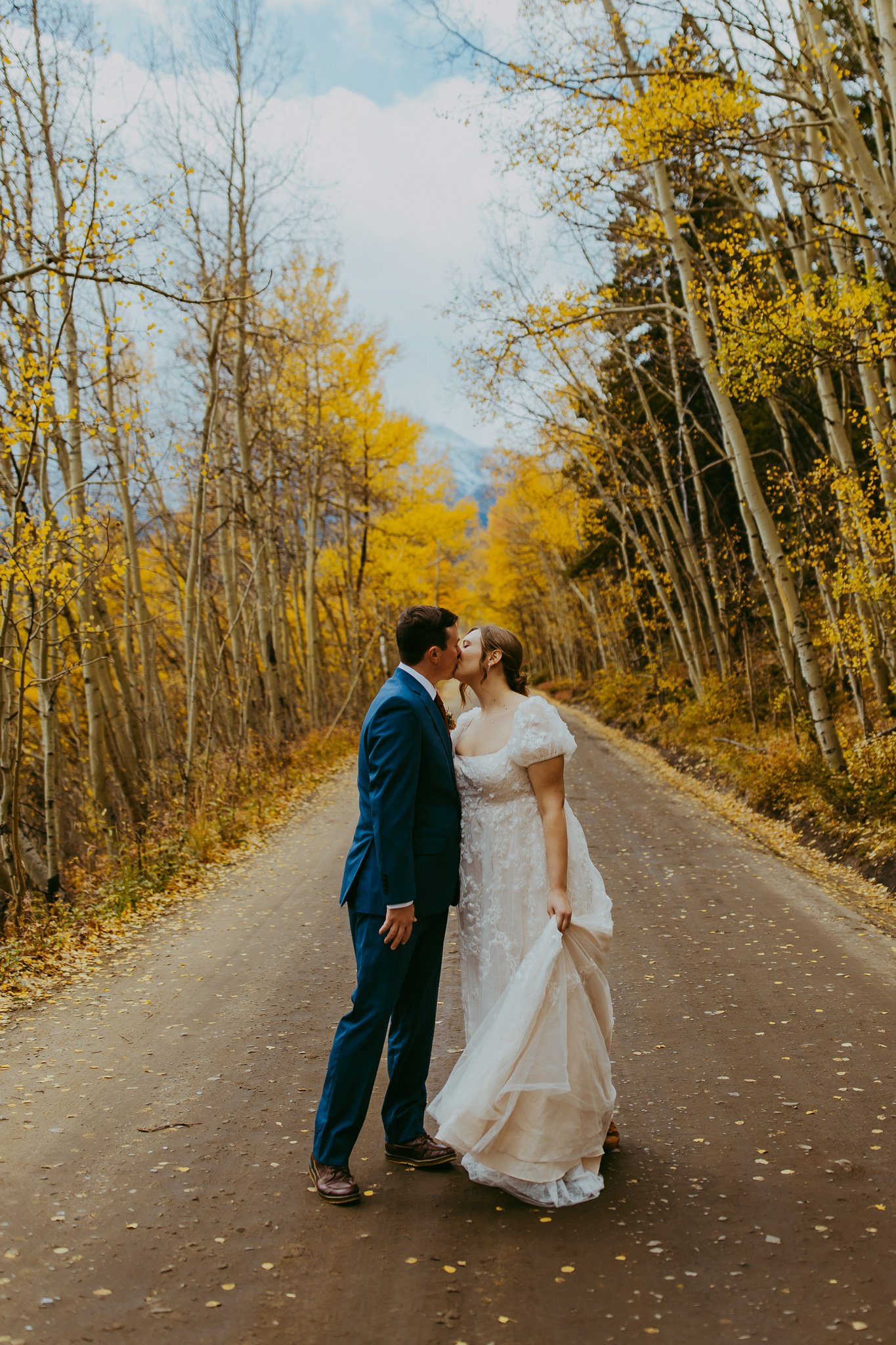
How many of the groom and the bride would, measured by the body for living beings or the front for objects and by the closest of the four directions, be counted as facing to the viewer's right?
1

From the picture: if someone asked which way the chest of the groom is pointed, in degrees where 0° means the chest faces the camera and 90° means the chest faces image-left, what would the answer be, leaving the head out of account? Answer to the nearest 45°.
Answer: approximately 270°

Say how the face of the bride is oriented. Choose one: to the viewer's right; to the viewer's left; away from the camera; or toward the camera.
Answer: to the viewer's left

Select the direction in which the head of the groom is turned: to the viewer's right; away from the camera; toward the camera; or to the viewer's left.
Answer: to the viewer's right

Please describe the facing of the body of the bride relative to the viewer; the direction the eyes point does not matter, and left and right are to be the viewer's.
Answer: facing the viewer and to the left of the viewer
